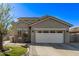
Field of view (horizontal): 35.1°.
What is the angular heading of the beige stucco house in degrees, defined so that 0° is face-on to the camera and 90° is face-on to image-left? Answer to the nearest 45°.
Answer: approximately 0°

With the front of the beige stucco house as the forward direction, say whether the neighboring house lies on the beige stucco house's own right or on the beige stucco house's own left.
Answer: on the beige stucco house's own left

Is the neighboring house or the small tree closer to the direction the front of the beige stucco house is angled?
the small tree

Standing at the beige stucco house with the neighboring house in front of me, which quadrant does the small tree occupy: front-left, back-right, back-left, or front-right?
back-right
